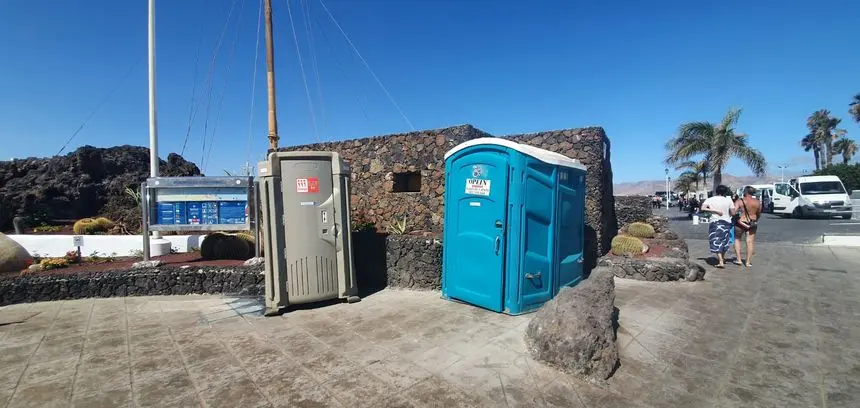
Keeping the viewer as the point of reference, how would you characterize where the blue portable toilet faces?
facing the viewer and to the left of the viewer

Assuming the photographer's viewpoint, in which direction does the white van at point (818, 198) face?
facing the viewer and to the right of the viewer

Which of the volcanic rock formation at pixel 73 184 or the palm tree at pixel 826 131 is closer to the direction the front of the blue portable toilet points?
the volcanic rock formation

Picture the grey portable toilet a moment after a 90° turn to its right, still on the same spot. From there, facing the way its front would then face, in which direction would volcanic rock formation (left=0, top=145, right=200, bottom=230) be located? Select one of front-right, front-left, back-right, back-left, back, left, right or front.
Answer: front-right

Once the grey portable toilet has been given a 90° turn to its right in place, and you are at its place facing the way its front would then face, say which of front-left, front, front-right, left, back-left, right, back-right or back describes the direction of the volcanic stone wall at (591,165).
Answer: back

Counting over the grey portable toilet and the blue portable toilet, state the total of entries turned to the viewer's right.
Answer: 0

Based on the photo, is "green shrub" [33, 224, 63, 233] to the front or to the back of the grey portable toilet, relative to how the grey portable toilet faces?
to the back

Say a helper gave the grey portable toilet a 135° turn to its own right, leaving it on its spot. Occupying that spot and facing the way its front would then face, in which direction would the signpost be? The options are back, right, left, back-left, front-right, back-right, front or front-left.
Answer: front

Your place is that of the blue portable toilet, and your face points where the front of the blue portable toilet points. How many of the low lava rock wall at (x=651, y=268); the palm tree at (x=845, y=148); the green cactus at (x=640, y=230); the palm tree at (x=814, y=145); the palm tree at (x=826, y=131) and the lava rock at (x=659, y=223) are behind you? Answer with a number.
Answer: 6

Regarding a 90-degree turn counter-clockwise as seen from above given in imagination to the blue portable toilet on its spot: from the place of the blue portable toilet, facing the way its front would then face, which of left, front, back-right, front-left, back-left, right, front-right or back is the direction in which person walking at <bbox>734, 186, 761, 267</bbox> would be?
left

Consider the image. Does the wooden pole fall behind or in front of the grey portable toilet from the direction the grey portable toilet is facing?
behind

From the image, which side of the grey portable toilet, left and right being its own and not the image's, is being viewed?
front

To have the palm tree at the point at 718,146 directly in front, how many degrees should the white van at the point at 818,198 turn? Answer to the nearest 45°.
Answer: approximately 90° to its right
